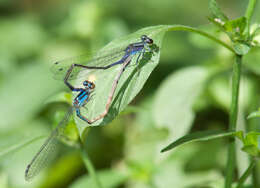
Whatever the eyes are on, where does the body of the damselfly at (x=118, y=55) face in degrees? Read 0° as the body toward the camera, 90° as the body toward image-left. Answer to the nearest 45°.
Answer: approximately 270°
